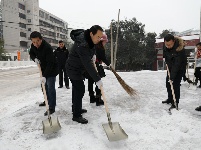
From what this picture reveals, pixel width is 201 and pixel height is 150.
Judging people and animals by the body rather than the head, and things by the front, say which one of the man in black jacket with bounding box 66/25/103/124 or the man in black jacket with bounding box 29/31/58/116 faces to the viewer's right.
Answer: the man in black jacket with bounding box 66/25/103/124

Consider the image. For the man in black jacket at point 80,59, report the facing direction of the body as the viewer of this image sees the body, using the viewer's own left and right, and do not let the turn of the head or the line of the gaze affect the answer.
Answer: facing to the right of the viewer

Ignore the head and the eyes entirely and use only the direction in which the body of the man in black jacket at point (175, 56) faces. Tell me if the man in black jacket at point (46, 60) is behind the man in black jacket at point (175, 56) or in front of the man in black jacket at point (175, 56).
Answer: in front

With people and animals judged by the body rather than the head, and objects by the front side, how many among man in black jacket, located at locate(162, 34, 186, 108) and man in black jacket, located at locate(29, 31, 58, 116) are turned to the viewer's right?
0

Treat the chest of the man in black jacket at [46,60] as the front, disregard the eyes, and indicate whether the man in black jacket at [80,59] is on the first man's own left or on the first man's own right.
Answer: on the first man's own left

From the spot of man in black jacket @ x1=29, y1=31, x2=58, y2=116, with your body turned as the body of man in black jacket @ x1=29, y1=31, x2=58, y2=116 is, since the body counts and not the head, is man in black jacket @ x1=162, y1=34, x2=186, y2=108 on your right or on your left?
on your left

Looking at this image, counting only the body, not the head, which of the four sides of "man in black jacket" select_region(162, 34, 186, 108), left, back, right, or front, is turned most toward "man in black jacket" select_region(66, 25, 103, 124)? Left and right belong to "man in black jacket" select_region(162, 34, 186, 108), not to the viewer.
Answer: front

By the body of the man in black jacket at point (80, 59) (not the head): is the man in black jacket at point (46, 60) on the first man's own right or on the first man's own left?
on the first man's own left

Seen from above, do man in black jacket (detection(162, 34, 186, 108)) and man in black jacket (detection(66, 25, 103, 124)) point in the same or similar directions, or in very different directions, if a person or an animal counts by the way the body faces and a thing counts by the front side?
very different directions

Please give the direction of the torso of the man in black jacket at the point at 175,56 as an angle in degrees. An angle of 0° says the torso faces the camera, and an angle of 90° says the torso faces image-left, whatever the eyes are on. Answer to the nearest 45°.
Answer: approximately 45°
